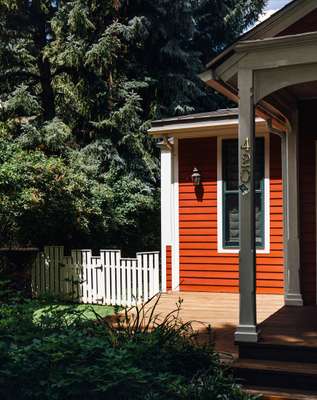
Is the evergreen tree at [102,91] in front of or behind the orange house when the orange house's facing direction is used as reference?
behind

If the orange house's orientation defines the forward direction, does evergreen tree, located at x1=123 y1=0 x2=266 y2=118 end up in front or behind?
behind

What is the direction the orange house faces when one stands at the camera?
facing the viewer

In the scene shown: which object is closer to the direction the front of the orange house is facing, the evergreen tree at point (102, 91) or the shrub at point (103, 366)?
the shrub

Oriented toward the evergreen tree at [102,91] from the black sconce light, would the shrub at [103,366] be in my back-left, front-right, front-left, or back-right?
back-left

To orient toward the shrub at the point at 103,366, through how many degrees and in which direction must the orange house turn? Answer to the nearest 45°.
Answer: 0° — it already faces it

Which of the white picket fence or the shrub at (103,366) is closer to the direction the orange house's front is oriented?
the shrub

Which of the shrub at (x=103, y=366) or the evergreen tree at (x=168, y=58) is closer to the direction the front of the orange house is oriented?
the shrub

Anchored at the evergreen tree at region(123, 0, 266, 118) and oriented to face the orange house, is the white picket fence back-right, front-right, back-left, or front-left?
front-right

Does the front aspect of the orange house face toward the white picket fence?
no
